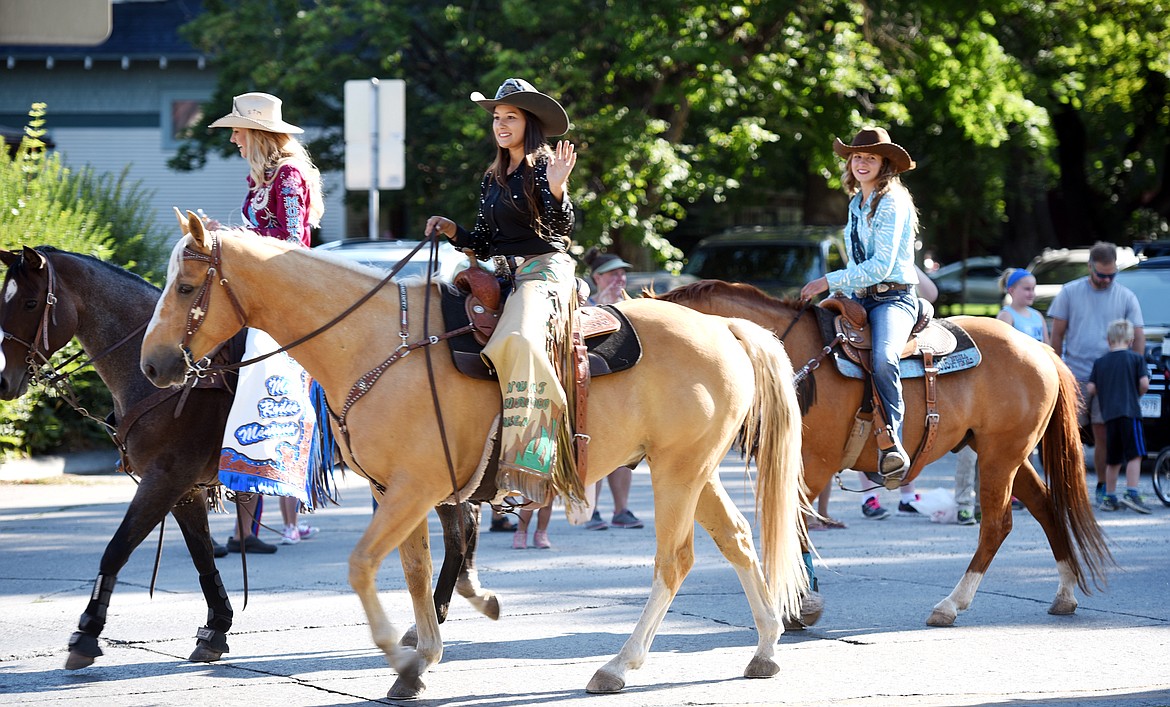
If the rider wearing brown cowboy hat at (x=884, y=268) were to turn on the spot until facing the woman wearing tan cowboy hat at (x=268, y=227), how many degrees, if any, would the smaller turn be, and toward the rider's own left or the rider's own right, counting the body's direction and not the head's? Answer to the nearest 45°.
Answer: approximately 45° to the rider's own right

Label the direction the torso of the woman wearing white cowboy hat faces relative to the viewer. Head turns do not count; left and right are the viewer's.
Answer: facing to the left of the viewer

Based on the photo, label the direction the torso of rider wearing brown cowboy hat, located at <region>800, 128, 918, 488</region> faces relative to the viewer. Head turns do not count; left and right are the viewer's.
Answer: facing the viewer and to the left of the viewer

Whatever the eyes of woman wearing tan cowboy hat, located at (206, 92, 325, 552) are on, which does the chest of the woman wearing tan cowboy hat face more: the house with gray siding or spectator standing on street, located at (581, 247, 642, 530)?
the house with gray siding

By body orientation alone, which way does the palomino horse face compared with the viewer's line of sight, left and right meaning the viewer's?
facing to the left of the viewer

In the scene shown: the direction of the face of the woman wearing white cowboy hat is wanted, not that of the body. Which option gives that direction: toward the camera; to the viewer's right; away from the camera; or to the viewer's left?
to the viewer's left

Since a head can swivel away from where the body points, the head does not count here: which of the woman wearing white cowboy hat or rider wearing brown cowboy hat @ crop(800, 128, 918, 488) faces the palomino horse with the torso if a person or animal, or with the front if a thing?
the rider wearing brown cowboy hat

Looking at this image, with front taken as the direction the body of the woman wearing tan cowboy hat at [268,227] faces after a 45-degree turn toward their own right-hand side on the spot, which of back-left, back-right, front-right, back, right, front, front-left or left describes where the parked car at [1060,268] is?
right

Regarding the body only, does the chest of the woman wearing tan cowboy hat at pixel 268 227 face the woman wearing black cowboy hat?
no

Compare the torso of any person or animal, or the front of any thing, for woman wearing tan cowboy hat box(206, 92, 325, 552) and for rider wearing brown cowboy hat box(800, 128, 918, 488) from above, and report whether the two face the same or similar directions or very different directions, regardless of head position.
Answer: same or similar directions

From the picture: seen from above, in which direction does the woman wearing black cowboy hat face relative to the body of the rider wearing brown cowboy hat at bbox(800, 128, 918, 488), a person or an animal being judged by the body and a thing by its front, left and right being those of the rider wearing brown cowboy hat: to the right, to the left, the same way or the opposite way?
the same way

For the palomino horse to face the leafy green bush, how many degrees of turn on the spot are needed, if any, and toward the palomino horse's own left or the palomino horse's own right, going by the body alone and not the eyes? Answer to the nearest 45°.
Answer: approximately 45° to the palomino horse's own right

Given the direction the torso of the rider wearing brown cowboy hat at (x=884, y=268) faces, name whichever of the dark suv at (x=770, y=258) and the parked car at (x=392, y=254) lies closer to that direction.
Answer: the parked car

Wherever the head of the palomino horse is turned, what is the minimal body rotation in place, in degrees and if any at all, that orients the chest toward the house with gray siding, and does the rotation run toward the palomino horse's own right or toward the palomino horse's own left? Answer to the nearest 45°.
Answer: approximately 90° to the palomino horse's own right

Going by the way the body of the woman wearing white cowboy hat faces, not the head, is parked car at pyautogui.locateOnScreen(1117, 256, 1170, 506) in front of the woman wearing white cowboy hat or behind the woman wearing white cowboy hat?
behind

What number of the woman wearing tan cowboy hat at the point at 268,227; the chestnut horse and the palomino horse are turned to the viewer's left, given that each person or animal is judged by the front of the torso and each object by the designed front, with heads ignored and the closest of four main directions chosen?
3

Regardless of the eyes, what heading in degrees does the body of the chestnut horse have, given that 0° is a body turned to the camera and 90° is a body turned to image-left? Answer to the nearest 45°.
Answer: approximately 90°

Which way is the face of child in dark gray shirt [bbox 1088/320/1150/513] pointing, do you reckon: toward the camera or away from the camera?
away from the camera

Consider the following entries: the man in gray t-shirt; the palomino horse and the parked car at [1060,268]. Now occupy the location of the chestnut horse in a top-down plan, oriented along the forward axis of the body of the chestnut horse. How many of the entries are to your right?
2

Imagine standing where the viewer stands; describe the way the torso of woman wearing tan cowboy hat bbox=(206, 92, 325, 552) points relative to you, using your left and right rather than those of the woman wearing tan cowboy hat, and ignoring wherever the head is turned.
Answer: facing to the left of the viewer
